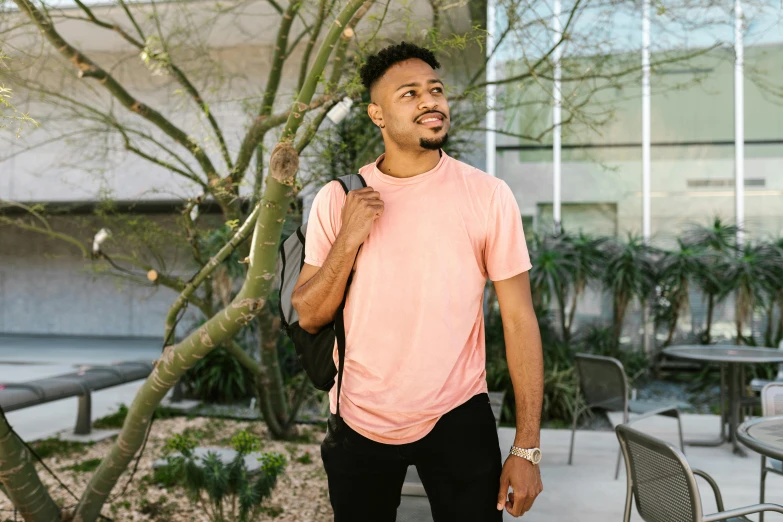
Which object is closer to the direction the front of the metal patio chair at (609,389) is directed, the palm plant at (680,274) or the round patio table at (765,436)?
the palm plant

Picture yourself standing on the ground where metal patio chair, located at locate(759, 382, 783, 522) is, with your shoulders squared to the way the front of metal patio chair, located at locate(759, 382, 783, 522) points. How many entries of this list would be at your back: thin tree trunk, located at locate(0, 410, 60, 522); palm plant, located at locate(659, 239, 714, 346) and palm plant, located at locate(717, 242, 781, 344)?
2

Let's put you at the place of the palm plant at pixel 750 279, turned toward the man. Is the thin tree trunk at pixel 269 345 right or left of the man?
right

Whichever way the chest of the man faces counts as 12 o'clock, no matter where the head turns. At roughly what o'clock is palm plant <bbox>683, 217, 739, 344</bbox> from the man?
The palm plant is roughly at 7 o'clock from the man.

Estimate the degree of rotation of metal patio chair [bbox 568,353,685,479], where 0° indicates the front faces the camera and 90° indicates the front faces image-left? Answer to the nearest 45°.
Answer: approximately 225°

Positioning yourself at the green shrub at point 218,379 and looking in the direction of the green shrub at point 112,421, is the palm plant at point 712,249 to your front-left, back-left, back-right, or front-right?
back-left

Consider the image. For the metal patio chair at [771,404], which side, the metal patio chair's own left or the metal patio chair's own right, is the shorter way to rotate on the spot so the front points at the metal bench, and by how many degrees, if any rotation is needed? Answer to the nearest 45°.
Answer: approximately 90° to the metal patio chair's own right

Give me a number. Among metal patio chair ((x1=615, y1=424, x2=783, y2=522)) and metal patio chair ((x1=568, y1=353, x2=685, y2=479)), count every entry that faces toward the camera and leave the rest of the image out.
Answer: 0

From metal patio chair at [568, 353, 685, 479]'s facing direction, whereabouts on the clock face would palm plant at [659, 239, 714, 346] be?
The palm plant is roughly at 11 o'clock from the metal patio chair.

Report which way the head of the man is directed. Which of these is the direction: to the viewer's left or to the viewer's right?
to the viewer's right

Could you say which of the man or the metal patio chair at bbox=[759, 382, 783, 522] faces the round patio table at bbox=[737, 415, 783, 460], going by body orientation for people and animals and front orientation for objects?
the metal patio chair

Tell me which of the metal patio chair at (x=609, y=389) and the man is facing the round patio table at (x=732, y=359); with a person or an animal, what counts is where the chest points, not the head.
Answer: the metal patio chair

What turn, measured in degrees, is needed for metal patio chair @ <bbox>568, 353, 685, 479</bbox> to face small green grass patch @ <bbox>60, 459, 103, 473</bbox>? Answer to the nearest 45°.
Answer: approximately 135° to its left
